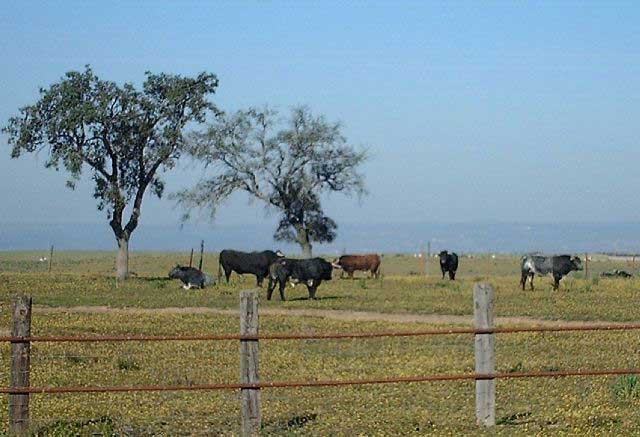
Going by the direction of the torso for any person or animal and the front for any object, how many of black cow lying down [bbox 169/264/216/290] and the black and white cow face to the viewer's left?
1

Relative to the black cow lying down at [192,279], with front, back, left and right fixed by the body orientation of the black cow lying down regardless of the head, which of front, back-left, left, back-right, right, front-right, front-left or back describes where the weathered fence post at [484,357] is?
left

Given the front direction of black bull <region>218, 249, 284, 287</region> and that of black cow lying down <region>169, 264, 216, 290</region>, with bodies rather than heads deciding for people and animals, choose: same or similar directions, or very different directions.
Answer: very different directions

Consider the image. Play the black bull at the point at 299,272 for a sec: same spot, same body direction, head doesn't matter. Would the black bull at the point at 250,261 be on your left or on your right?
on your left

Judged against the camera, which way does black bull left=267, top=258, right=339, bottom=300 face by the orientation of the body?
to the viewer's right

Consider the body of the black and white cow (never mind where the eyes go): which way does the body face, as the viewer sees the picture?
to the viewer's right

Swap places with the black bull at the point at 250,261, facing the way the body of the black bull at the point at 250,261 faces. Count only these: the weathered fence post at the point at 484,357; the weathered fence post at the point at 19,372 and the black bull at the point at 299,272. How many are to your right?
3

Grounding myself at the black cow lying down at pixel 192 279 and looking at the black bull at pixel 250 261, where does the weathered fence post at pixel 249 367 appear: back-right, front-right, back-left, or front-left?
back-right

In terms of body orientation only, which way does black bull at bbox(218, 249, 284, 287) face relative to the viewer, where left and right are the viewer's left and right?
facing to the right of the viewer

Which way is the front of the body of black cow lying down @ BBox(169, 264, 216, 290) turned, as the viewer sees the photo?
to the viewer's left

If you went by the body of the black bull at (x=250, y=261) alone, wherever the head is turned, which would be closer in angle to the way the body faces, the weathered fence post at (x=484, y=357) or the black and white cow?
the black and white cow

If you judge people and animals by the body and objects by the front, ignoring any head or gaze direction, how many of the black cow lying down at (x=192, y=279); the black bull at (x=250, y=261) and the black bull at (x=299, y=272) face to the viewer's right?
2
